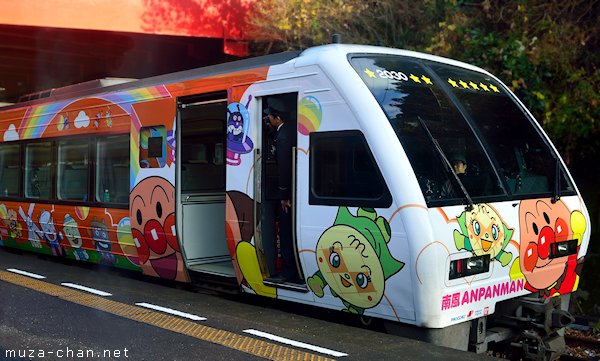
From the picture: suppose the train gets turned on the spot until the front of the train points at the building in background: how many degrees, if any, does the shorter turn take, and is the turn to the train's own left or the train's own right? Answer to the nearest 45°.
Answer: approximately 180°

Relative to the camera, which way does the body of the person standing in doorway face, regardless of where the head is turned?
to the viewer's left

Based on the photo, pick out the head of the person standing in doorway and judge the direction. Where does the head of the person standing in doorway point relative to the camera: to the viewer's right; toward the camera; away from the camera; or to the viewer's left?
to the viewer's left
